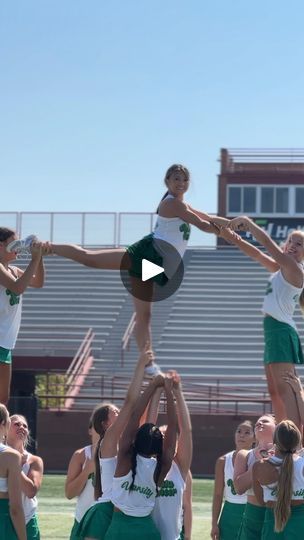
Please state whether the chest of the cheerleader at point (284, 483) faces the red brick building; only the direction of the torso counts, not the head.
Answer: yes

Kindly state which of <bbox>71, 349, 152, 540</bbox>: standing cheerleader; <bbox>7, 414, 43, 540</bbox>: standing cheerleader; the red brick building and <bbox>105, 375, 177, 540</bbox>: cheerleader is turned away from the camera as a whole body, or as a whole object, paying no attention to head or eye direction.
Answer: the cheerleader

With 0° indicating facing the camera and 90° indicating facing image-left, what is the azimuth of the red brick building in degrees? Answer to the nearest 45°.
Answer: approximately 0°

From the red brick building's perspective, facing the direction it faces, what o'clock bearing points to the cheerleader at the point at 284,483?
The cheerleader is roughly at 12 o'clock from the red brick building.

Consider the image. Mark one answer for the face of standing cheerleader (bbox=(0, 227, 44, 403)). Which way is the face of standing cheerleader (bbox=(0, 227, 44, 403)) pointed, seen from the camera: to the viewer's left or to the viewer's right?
to the viewer's right

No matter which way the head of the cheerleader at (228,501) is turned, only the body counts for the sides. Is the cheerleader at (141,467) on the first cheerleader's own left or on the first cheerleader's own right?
on the first cheerleader's own right

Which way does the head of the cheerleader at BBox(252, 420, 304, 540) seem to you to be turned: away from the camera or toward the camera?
away from the camera

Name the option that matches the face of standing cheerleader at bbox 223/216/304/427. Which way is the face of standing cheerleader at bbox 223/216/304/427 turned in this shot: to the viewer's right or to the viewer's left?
to the viewer's left

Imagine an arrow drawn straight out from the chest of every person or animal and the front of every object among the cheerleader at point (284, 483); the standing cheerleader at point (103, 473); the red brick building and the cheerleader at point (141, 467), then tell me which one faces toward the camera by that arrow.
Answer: the red brick building

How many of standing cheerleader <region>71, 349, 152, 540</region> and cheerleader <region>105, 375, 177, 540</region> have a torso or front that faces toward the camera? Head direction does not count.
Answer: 0

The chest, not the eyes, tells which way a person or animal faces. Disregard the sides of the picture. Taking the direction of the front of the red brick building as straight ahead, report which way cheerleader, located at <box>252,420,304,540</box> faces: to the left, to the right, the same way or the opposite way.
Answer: the opposite way

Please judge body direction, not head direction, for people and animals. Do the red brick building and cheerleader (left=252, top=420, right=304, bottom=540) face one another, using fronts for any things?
yes
